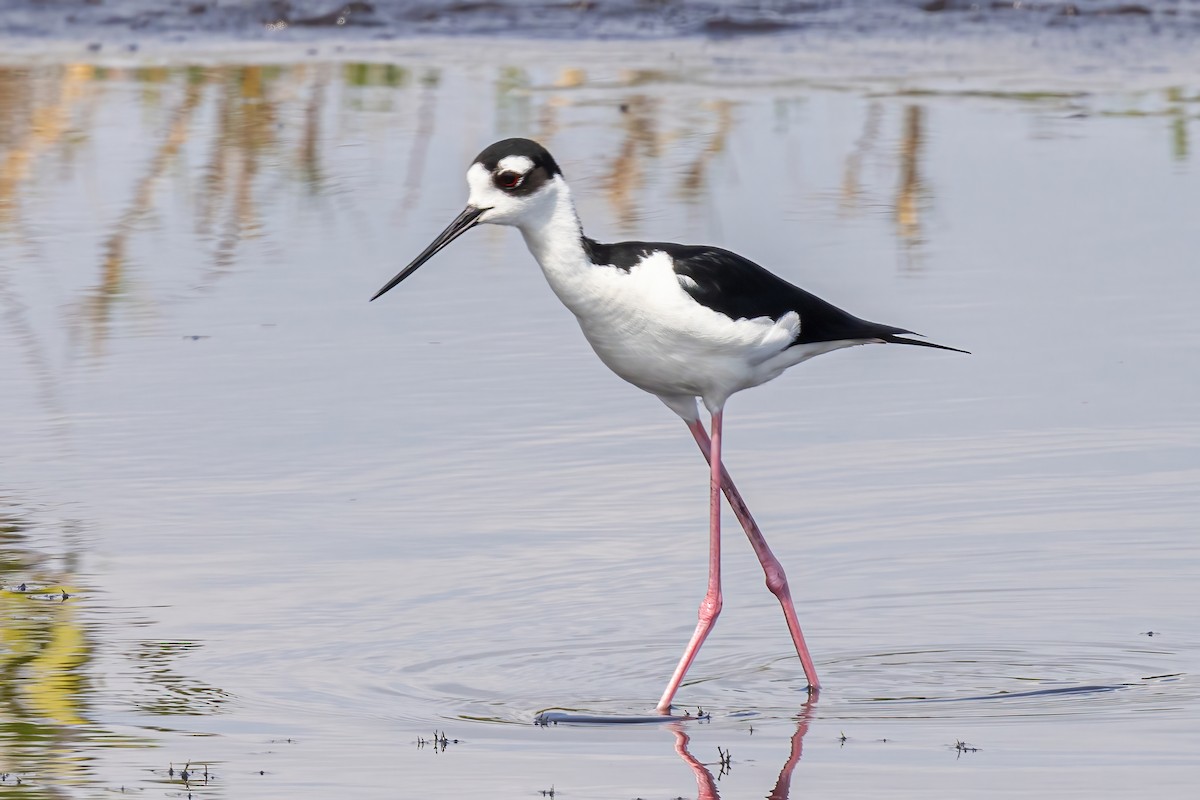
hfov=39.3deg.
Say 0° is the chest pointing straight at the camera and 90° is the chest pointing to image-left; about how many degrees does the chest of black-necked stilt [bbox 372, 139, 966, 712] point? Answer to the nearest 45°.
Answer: approximately 90°

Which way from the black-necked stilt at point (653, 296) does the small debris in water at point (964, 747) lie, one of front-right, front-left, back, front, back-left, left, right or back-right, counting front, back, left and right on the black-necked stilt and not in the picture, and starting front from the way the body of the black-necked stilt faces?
back-left
